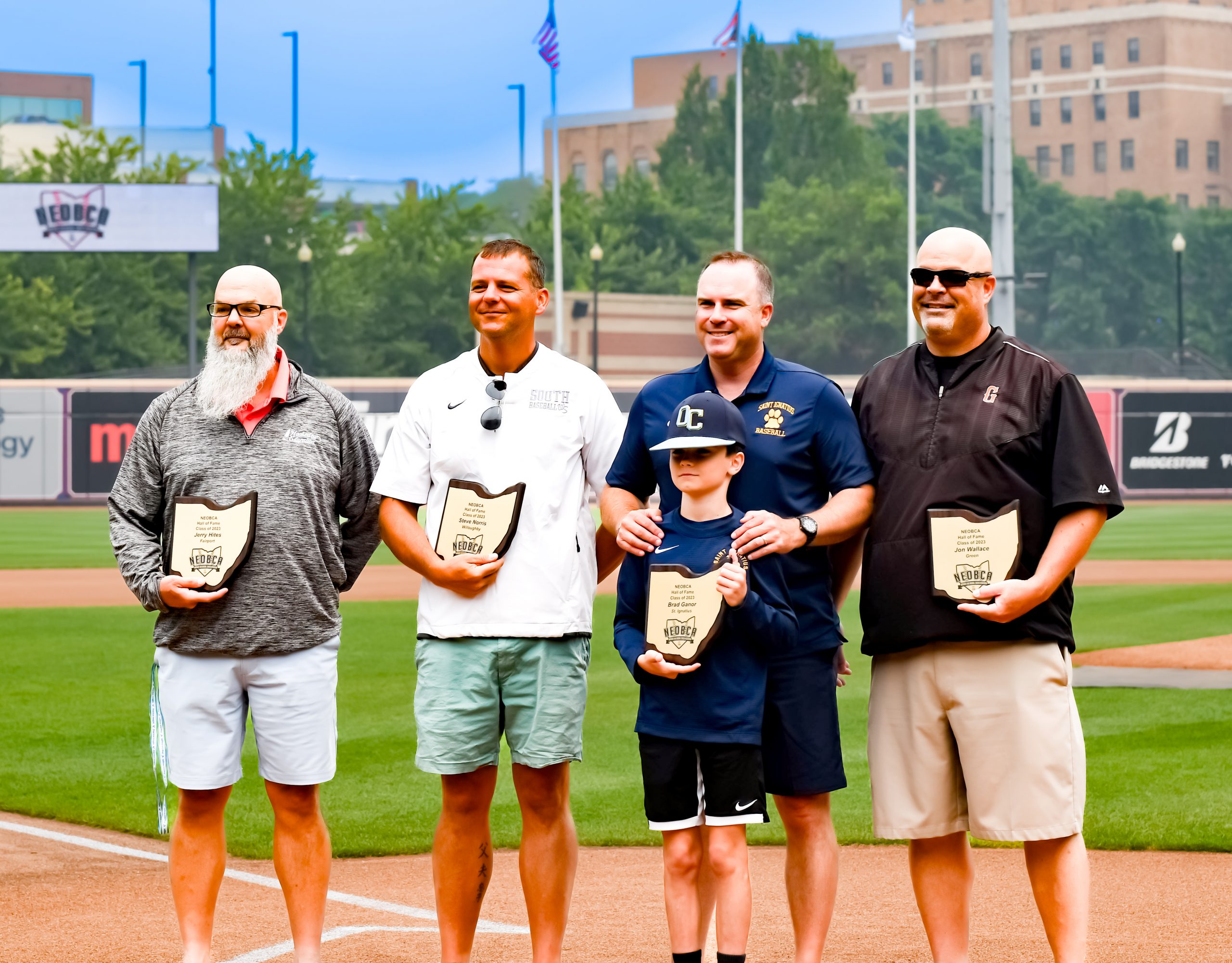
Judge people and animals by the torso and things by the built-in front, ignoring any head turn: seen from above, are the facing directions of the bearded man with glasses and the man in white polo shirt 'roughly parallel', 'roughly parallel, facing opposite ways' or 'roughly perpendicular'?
roughly parallel

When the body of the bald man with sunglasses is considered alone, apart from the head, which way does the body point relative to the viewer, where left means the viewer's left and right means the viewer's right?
facing the viewer and to the left of the viewer

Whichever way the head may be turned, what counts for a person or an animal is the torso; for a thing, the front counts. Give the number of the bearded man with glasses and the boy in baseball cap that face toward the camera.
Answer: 2

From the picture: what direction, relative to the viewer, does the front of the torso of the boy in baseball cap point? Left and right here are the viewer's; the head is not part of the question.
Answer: facing the viewer

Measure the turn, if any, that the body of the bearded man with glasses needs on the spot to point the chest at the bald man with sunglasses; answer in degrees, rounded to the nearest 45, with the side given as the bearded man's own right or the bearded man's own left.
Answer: approximately 45° to the bearded man's own left

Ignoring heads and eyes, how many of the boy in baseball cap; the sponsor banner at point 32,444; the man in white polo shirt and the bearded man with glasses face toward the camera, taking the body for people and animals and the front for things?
4

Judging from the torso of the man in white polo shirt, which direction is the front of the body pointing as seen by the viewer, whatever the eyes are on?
toward the camera
